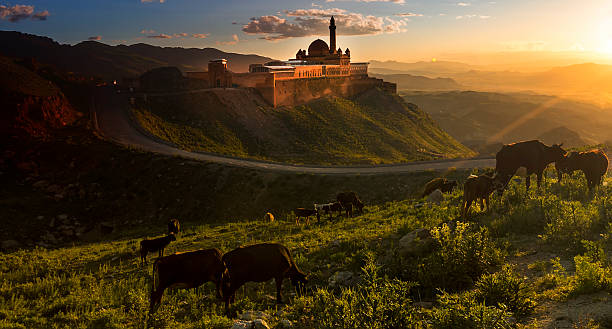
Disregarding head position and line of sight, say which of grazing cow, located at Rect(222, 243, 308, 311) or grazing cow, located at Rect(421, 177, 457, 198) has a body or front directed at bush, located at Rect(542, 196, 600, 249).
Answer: grazing cow, located at Rect(222, 243, 308, 311)

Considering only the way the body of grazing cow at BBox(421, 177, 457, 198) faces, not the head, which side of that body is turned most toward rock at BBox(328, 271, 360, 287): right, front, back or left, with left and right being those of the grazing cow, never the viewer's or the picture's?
left

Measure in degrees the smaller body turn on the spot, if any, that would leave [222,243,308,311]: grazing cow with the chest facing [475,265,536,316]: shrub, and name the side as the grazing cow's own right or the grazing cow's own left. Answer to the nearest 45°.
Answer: approximately 45° to the grazing cow's own right

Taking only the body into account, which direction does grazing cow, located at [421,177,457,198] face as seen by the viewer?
to the viewer's left

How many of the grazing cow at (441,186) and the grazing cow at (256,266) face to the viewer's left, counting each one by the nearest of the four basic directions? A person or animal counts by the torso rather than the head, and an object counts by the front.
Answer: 1

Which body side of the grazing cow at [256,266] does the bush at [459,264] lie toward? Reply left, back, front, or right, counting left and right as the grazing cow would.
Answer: front

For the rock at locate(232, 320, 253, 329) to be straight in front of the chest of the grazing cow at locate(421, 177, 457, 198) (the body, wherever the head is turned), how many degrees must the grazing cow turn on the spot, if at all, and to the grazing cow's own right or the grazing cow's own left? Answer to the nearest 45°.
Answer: approximately 90° to the grazing cow's own left

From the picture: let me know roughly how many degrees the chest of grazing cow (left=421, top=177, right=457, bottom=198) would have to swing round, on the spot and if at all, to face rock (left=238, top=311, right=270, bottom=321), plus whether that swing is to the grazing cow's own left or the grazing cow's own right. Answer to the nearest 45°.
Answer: approximately 90° to the grazing cow's own left

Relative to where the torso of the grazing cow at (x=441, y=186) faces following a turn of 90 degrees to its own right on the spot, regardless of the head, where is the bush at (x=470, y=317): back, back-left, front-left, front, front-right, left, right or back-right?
front

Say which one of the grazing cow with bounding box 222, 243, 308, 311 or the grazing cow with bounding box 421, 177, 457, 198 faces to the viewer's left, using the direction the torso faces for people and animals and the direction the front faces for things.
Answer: the grazing cow with bounding box 421, 177, 457, 198

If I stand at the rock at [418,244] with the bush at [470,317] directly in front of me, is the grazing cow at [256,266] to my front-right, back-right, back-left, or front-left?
front-right

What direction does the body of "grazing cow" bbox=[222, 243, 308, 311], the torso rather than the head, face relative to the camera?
to the viewer's right

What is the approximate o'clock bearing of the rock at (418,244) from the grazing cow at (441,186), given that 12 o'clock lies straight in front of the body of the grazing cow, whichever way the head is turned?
The rock is roughly at 3 o'clock from the grazing cow.

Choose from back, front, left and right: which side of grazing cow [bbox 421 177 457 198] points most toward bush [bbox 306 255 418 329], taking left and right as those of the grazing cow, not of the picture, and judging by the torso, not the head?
left

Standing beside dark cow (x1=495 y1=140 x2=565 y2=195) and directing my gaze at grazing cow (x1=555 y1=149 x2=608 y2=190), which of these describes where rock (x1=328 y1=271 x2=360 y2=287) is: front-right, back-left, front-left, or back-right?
back-right

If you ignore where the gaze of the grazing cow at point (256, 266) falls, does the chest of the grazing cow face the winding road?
no

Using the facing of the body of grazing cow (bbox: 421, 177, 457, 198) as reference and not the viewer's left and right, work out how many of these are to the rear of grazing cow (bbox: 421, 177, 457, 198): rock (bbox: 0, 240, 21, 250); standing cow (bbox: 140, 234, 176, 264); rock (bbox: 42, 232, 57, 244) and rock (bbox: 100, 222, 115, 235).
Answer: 0
